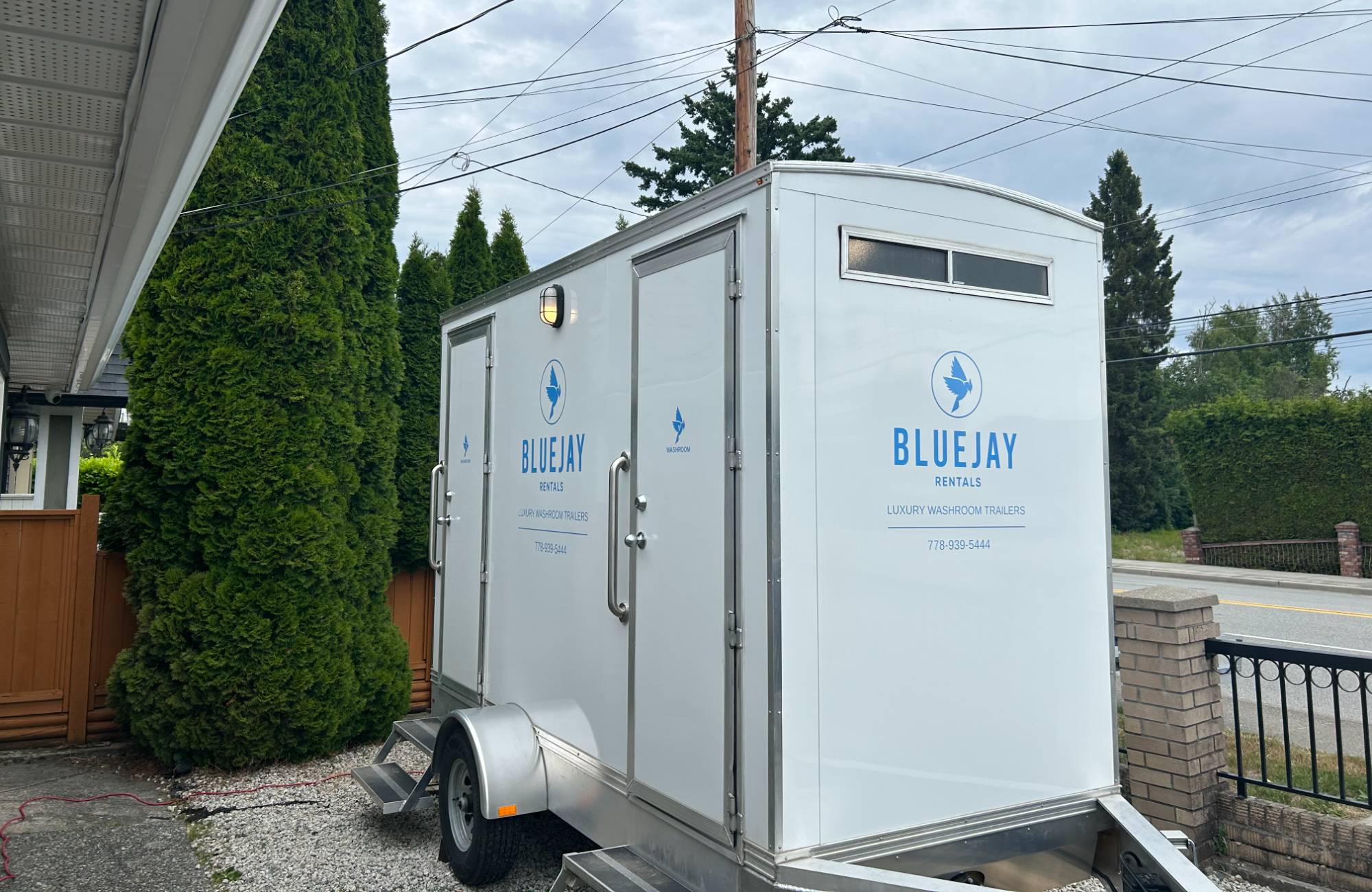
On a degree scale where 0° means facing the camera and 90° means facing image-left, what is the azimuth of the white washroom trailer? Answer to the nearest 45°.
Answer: approximately 315°

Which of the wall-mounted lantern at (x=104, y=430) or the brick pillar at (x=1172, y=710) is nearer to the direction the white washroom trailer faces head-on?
the brick pillar

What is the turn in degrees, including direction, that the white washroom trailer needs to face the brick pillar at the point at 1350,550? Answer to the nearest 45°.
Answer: approximately 90° to its left

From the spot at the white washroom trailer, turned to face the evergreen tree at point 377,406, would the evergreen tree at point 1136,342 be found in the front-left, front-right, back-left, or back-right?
front-right

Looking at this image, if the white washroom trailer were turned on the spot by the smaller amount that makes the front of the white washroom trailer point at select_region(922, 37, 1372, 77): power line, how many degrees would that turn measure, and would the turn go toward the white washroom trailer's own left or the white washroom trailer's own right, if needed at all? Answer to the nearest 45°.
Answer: approximately 90° to the white washroom trailer's own left

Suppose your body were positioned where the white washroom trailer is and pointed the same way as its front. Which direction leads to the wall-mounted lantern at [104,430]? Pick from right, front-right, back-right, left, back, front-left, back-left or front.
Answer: back

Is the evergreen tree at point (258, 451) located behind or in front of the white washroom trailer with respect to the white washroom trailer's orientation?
behind

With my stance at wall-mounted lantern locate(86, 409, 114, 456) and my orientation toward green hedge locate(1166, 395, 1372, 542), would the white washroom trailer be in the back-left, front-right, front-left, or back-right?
front-right

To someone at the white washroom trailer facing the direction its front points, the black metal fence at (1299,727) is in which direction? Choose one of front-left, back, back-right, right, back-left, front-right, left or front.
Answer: left

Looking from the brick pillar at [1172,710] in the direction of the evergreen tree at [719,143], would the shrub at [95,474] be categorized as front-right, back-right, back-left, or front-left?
front-left

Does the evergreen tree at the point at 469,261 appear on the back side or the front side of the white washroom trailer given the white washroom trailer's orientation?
on the back side

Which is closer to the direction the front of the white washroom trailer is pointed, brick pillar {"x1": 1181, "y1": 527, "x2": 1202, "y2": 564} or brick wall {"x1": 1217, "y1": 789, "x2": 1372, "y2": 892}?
the brick wall

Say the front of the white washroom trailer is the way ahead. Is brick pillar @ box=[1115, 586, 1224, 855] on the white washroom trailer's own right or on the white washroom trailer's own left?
on the white washroom trailer's own left

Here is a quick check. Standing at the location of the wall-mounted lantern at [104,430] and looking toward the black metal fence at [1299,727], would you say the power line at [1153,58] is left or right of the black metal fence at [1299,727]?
left
